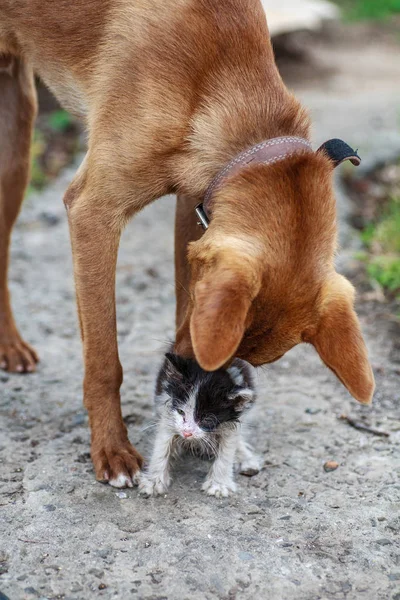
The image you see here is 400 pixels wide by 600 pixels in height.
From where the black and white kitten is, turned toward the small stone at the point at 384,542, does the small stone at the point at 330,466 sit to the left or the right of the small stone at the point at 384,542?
left
